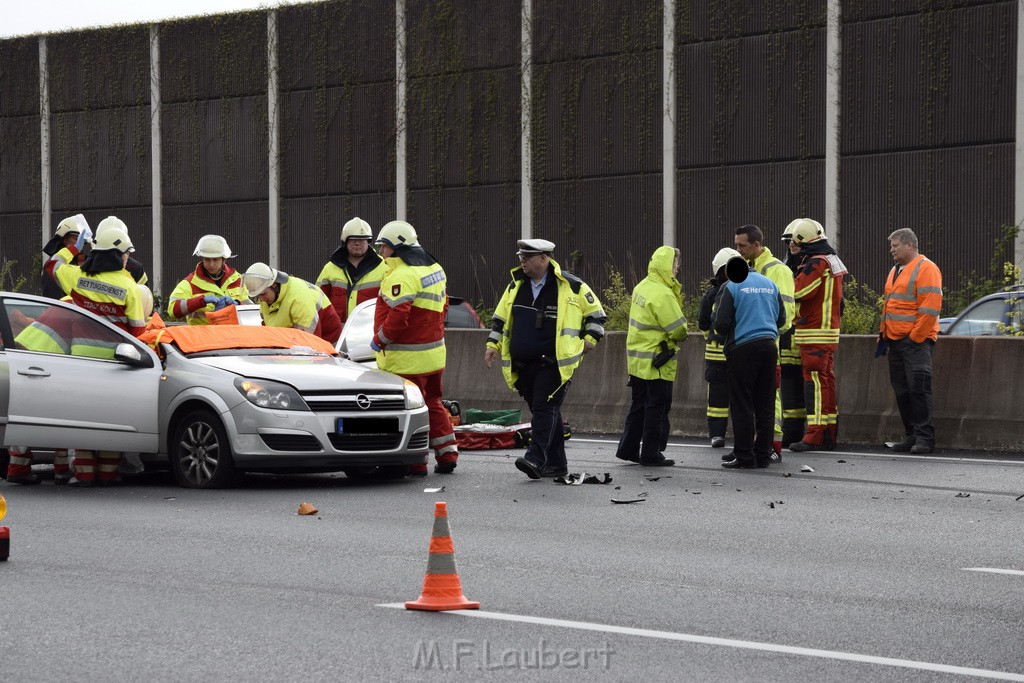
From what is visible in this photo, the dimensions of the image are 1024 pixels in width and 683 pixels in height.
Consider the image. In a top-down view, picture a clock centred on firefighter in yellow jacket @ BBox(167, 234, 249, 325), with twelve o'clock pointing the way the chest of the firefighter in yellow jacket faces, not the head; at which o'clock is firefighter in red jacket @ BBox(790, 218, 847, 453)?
The firefighter in red jacket is roughly at 9 o'clock from the firefighter in yellow jacket.

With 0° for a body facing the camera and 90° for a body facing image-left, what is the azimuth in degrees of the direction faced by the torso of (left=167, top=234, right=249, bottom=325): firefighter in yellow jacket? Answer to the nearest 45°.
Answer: approximately 0°

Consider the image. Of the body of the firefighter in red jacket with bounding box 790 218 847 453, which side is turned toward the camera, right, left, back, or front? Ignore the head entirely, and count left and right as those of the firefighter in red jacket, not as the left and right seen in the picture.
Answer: left

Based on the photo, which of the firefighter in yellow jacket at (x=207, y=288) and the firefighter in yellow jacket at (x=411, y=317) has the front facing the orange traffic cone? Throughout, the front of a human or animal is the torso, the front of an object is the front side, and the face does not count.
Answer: the firefighter in yellow jacket at (x=207, y=288)

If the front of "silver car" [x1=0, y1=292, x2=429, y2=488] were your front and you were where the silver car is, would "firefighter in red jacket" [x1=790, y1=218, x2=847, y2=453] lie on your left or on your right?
on your left

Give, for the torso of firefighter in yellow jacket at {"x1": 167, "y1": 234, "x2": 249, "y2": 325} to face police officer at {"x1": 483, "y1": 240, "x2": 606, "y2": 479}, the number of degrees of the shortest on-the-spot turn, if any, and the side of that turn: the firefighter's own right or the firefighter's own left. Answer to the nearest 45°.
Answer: approximately 45° to the firefighter's own left

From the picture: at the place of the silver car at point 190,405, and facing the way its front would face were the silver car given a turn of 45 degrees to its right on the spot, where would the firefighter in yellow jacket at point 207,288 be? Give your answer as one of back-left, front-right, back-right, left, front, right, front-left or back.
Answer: back

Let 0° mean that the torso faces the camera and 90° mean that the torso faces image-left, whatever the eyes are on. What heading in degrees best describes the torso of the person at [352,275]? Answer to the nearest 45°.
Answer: approximately 0°

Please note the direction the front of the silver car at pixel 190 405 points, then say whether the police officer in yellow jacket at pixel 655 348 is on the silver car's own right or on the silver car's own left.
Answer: on the silver car's own left

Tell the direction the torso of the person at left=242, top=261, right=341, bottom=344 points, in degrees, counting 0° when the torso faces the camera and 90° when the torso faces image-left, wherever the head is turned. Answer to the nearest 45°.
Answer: approximately 45°

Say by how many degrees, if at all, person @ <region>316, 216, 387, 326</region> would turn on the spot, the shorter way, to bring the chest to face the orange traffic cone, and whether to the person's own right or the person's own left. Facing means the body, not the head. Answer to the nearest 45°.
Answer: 0° — they already face it
